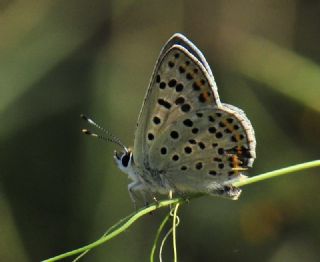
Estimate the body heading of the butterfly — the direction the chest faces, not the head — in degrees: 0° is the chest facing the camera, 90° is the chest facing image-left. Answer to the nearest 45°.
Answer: approximately 90°
